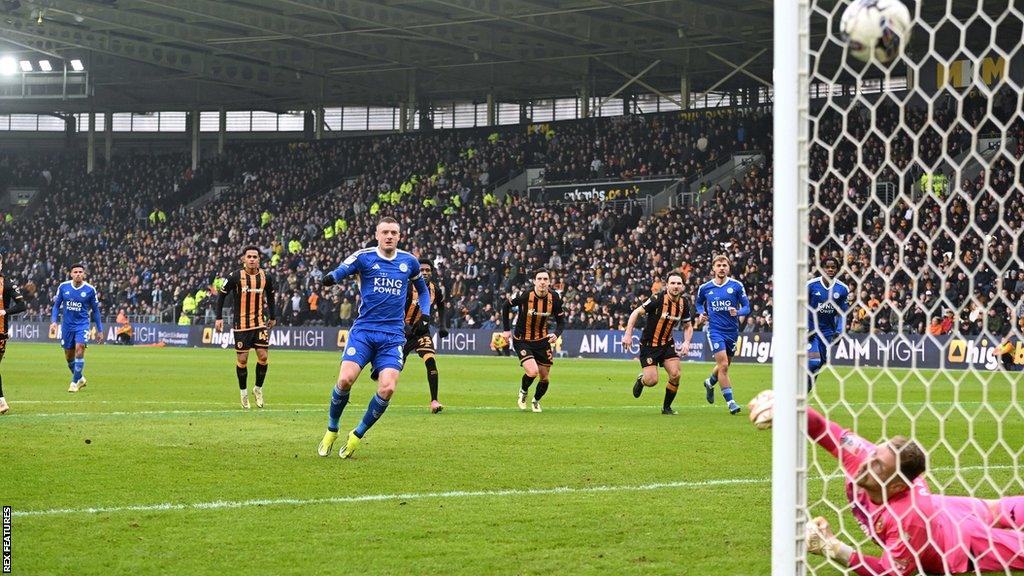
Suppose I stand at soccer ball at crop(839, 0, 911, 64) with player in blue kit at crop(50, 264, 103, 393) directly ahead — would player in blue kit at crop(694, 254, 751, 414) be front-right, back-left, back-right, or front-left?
front-right

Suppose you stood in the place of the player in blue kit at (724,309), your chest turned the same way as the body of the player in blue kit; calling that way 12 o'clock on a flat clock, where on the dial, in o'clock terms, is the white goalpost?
The white goalpost is roughly at 12 o'clock from the player in blue kit.

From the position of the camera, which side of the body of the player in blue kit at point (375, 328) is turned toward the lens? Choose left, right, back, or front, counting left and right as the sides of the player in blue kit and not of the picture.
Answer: front

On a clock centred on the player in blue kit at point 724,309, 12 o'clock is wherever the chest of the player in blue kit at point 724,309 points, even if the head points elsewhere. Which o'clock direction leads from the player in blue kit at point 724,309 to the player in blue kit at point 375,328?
the player in blue kit at point 375,328 is roughly at 1 o'clock from the player in blue kit at point 724,309.

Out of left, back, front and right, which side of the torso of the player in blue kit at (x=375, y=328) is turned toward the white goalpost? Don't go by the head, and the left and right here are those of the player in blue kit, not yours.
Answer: front

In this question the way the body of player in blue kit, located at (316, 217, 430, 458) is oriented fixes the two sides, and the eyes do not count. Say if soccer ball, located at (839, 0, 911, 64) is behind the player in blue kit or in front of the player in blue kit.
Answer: in front

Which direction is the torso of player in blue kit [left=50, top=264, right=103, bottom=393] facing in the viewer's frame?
toward the camera

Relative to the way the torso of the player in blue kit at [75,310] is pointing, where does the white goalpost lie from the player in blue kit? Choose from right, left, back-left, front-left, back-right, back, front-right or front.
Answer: front

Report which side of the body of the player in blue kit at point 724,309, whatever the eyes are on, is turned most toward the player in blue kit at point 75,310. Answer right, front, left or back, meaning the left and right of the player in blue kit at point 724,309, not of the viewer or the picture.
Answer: right

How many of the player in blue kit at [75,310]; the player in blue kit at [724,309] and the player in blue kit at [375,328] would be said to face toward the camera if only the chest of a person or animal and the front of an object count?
3

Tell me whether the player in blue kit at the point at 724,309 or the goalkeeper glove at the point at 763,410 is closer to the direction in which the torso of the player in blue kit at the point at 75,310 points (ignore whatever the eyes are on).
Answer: the goalkeeper glove
